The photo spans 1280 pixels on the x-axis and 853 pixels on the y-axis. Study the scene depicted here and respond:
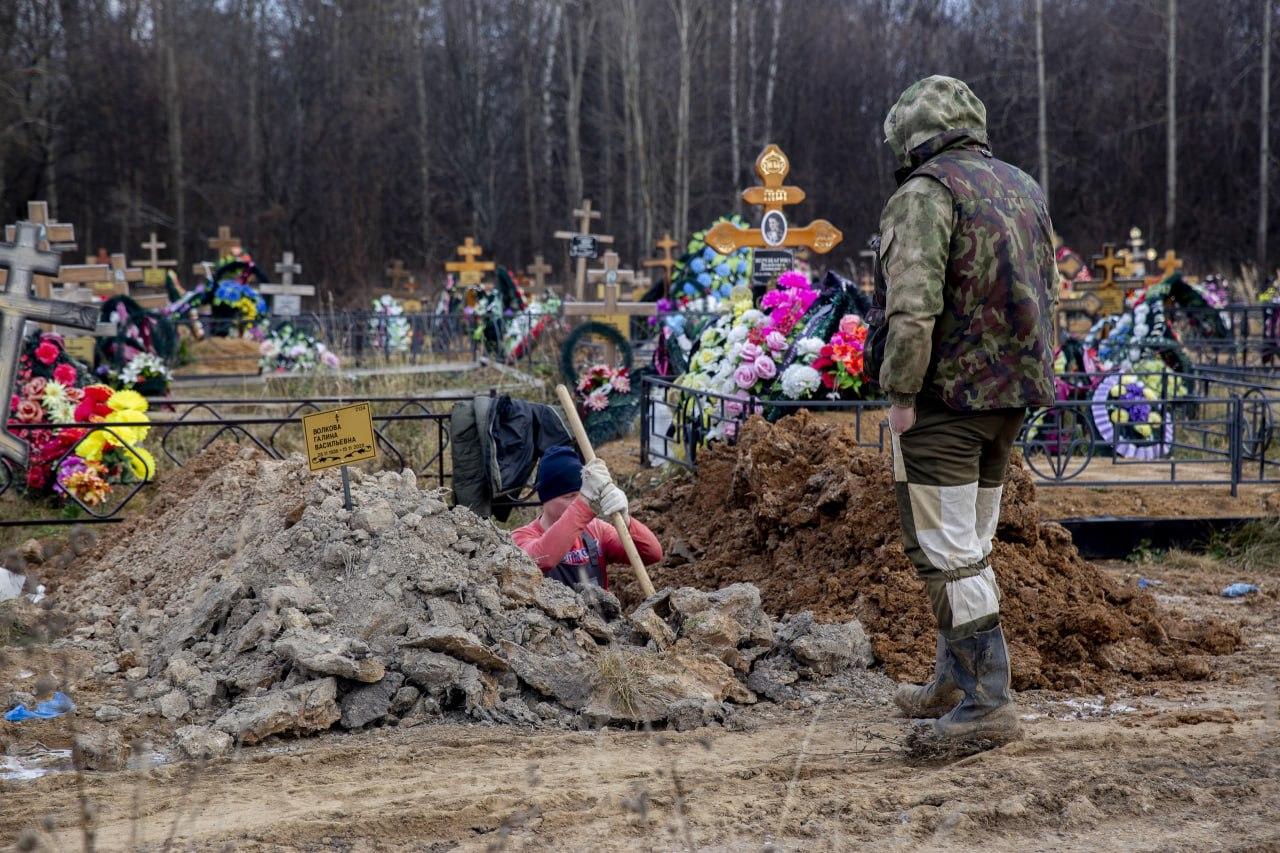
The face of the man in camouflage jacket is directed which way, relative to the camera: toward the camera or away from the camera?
away from the camera

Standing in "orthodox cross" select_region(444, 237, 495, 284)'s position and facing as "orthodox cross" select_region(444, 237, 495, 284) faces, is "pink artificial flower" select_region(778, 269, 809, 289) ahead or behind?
ahead

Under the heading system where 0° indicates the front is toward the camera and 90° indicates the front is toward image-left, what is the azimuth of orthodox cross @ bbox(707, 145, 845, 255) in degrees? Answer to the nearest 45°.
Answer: approximately 0°

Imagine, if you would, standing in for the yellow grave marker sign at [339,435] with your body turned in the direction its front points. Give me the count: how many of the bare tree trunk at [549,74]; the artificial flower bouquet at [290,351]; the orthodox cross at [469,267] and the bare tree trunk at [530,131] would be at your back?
4

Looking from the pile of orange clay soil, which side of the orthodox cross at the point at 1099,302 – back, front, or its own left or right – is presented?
front

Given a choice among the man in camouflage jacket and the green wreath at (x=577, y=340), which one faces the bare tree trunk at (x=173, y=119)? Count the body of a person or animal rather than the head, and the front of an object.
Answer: the man in camouflage jacket

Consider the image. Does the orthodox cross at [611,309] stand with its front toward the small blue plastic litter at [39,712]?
yes
